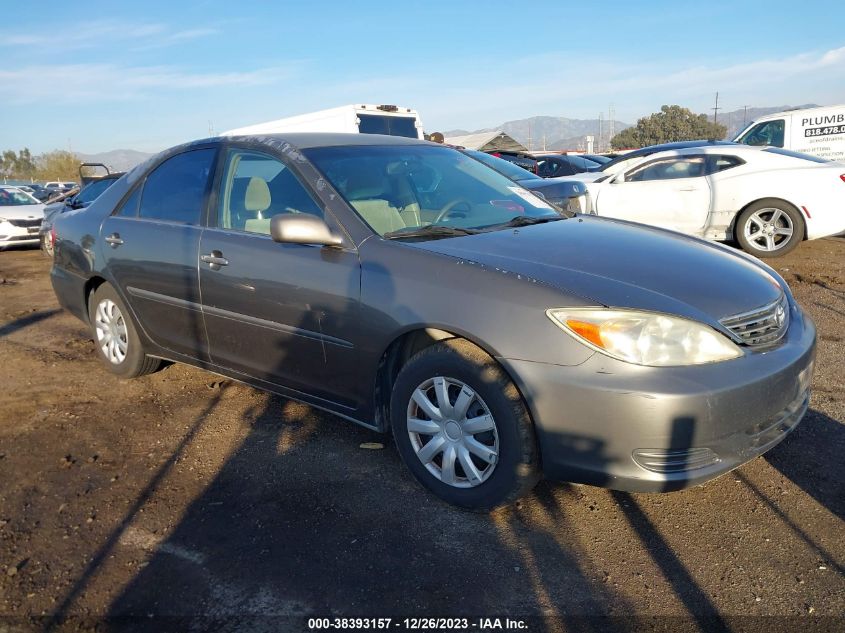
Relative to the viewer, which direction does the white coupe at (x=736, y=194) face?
to the viewer's left

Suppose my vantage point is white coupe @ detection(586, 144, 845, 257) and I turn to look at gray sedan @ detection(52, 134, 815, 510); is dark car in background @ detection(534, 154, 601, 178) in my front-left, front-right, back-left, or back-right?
back-right

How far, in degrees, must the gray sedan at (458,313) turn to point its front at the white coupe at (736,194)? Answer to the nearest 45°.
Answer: approximately 90° to its left

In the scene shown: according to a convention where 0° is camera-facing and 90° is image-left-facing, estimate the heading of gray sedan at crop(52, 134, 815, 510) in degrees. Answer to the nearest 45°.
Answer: approximately 315°

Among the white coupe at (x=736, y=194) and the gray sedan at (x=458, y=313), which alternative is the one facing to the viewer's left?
the white coupe

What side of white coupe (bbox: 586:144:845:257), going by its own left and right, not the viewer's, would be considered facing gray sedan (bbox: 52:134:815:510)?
left

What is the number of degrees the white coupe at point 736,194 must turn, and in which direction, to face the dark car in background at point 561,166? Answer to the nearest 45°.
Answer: approximately 45° to its right

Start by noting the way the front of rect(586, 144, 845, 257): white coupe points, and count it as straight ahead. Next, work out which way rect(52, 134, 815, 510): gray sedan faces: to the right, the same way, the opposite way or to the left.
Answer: the opposite way

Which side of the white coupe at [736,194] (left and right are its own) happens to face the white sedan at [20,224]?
front

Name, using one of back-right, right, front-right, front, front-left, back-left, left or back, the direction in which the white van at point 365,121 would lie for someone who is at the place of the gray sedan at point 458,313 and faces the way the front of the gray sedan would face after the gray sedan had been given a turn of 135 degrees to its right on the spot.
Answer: right

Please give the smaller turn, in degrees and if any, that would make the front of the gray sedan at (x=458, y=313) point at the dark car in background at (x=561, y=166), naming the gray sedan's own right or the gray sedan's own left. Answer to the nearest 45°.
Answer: approximately 135° to the gray sedan's own left

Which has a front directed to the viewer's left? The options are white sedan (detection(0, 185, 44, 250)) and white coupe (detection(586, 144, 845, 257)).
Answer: white coupe (detection(586, 144, 845, 257))
